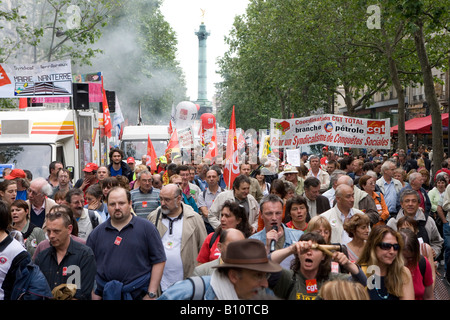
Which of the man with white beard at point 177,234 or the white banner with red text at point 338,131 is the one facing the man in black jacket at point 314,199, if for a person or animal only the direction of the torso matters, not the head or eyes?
the white banner with red text

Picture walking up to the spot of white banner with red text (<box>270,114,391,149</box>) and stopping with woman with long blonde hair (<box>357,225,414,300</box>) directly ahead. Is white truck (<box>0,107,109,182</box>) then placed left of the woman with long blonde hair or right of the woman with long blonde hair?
right

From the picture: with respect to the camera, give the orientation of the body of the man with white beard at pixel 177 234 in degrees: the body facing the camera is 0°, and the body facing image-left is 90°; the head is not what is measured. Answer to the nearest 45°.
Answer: approximately 45°

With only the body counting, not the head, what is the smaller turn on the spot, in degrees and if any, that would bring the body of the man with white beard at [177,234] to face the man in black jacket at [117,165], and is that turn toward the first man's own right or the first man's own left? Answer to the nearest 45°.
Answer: approximately 135° to the first man's own right

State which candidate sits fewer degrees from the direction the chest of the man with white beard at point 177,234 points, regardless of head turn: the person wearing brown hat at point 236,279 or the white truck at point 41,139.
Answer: the person wearing brown hat

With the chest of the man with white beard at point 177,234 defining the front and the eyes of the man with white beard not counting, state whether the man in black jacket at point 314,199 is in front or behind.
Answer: behind

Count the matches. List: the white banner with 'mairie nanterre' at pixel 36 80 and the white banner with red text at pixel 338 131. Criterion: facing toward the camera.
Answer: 2

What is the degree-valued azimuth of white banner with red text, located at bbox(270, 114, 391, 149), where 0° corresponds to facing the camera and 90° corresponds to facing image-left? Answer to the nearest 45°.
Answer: approximately 0°

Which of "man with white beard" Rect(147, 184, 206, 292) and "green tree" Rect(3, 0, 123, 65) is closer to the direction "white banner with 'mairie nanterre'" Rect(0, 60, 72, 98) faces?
the man with white beard
